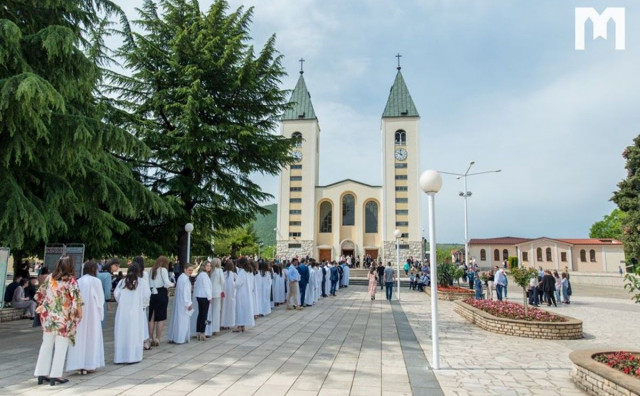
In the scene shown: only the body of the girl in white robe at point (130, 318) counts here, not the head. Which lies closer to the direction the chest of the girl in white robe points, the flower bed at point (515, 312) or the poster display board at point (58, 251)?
the poster display board

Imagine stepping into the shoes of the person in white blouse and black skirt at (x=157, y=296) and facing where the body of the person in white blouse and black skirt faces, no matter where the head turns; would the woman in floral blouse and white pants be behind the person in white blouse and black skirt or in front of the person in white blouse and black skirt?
behind

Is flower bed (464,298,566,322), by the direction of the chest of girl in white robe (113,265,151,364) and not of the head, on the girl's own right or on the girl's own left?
on the girl's own right

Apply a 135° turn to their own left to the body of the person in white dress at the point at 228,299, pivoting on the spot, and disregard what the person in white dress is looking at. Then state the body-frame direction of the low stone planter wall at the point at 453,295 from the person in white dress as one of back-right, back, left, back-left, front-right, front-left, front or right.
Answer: back

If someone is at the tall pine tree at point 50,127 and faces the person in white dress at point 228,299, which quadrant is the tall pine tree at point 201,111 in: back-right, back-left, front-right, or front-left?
front-left

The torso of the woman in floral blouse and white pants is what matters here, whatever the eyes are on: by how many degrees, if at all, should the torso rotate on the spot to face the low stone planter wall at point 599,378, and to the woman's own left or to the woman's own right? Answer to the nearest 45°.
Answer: approximately 90° to the woman's own right

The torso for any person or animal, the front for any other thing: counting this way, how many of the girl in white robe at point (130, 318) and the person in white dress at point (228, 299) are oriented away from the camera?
2

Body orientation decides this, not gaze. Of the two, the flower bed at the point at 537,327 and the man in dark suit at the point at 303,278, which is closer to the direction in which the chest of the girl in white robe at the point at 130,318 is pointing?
the man in dark suit

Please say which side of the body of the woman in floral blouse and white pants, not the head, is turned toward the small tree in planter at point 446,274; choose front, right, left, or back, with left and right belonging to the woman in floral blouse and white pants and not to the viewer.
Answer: front

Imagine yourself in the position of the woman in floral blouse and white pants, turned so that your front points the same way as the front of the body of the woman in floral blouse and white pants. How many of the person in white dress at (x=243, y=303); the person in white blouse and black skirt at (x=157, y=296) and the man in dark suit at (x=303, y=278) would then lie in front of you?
3

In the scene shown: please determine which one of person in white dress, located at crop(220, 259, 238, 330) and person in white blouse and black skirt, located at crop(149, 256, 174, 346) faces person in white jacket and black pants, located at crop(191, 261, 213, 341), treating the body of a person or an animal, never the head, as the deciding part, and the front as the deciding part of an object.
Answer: person in white blouse and black skirt, located at crop(149, 256, 174, 346)

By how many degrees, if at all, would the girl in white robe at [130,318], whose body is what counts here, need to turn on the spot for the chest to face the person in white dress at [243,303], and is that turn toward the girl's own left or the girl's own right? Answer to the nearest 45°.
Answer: approximately 45° to the girl's own right

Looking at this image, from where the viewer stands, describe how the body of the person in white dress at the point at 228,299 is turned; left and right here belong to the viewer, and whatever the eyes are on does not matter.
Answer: facing away from the viewer

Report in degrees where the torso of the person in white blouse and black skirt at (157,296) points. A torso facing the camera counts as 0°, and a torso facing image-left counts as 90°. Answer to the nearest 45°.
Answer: approximately 225°

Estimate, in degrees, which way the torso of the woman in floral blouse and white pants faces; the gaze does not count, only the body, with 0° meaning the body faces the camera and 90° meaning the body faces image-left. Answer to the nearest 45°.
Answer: approximately 225°

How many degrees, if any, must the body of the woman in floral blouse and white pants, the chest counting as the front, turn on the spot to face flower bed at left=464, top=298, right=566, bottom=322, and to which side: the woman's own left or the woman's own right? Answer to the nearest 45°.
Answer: approximately 45° to the woman's own right

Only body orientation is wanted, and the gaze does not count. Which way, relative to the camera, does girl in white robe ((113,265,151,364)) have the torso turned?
away from the camera

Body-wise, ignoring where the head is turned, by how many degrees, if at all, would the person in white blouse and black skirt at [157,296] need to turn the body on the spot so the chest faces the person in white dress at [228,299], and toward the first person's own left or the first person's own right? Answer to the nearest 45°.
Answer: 0° — they already face them

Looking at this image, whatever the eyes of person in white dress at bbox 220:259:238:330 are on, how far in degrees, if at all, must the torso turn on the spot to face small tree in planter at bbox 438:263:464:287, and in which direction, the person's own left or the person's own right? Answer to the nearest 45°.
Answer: approximately 45° to the person's own right

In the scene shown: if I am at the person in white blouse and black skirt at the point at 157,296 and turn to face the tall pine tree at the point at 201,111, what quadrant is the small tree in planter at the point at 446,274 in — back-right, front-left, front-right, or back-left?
front-right
